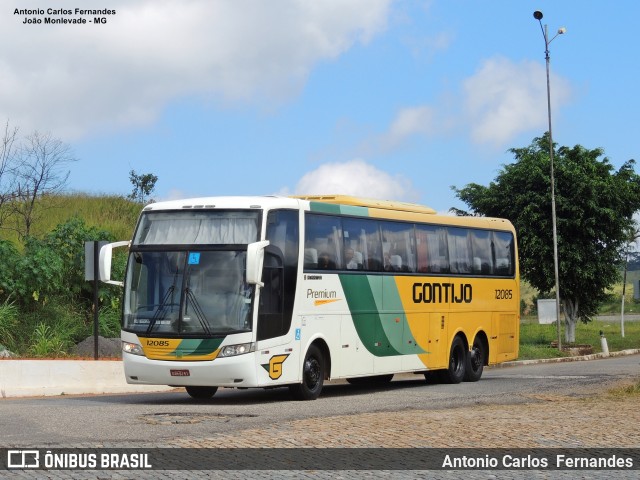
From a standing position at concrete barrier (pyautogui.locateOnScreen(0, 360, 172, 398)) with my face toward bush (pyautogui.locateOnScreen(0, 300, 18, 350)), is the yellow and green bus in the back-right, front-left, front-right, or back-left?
back-right

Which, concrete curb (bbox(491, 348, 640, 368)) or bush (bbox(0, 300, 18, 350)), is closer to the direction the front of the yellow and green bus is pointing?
the bush

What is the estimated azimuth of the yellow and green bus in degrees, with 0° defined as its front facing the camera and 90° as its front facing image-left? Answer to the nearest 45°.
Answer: approximately 45°

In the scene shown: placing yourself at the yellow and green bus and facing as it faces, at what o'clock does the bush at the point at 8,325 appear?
The bush is roughly at 3 o'clock from the yellow and green bus.

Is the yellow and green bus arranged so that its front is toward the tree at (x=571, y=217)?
no

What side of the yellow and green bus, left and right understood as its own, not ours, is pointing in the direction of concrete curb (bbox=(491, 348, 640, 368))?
back
